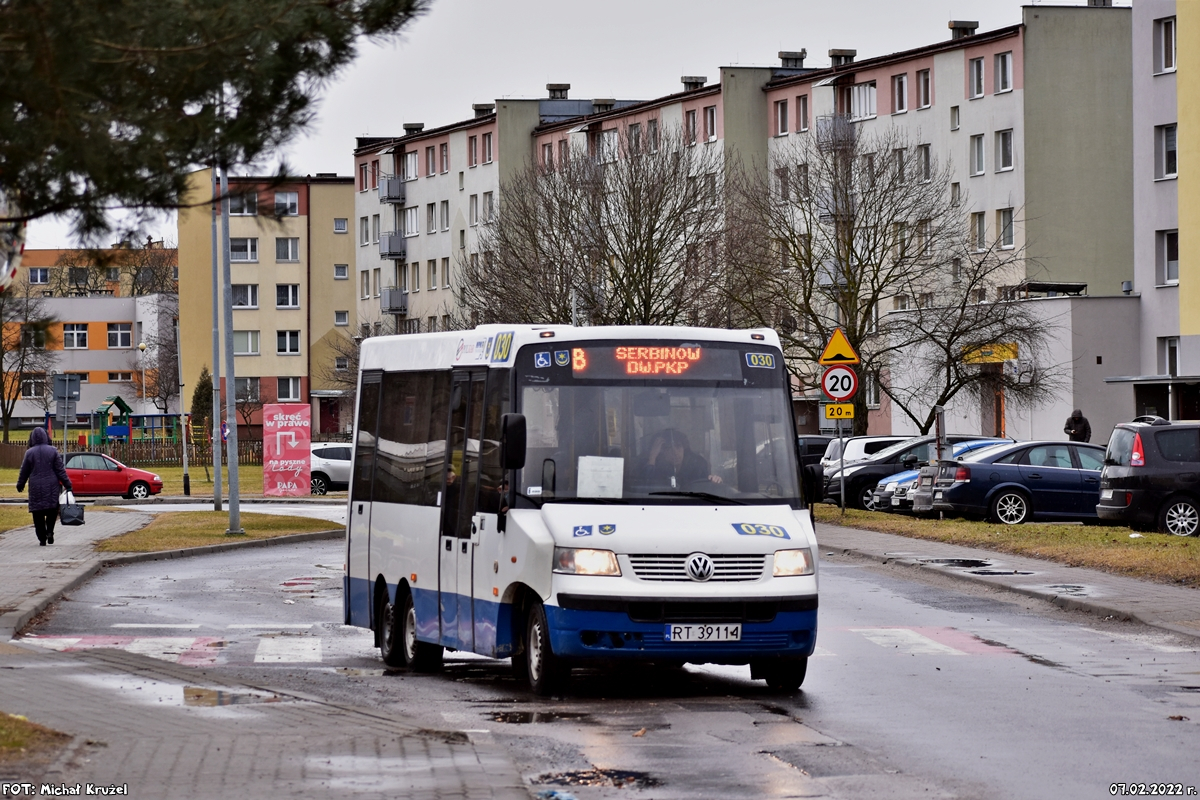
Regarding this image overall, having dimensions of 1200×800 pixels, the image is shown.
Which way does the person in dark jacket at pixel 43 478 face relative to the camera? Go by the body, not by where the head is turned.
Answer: away from the camera

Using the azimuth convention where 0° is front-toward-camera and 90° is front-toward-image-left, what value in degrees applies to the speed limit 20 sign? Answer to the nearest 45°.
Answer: approximately 0°

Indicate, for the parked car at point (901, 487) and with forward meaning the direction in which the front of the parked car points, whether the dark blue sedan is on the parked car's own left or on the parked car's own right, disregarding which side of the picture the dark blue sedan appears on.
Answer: on the parked car's own left

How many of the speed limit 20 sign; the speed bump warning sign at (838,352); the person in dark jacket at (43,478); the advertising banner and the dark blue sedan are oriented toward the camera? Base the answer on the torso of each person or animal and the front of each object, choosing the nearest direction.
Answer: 3

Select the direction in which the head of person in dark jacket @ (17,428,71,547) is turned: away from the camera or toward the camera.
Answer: away from the camera

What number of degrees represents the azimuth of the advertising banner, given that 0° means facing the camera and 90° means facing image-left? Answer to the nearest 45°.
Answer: approximately 0°

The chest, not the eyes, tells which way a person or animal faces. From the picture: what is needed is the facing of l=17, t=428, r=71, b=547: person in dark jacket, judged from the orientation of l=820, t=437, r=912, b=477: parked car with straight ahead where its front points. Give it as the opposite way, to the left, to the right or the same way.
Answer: to the right

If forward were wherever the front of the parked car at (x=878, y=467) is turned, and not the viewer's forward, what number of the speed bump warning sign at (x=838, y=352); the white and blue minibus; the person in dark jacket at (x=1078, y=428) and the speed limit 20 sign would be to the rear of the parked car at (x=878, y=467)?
1

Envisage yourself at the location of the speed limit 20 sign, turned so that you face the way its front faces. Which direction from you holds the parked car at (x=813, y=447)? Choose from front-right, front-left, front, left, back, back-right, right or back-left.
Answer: back
